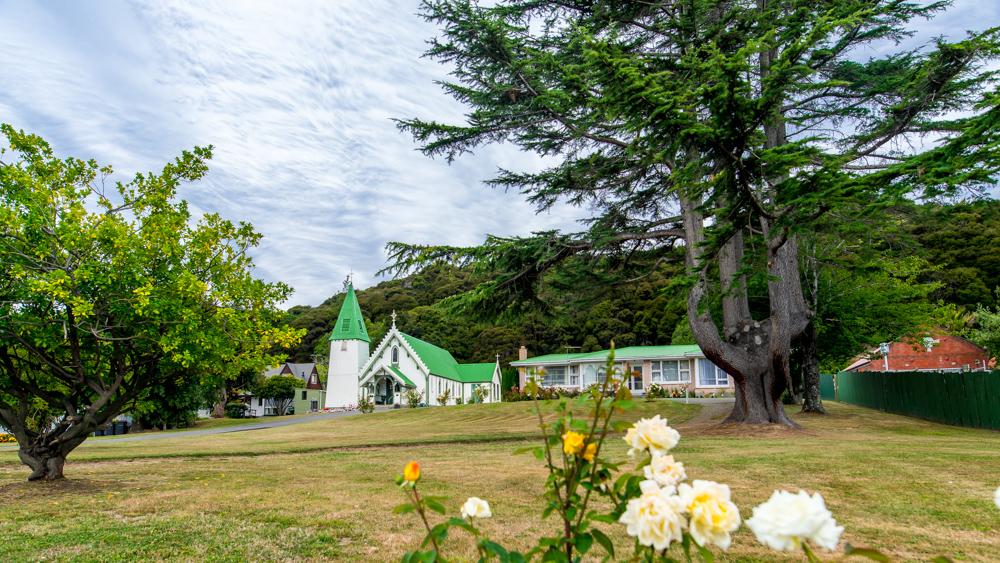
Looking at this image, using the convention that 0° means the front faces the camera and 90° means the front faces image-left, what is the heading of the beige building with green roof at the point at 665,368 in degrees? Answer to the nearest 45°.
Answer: approximately 0°

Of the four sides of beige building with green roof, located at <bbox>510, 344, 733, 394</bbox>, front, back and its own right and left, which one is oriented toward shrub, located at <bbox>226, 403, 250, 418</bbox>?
right

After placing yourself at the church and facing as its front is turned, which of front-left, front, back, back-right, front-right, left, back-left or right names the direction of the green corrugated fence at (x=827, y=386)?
back-left

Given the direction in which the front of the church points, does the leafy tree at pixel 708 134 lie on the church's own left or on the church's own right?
on the church's own left

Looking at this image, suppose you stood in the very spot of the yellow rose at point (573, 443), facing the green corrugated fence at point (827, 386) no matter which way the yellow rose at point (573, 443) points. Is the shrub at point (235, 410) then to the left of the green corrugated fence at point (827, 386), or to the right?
left

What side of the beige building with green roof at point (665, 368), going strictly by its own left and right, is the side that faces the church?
right

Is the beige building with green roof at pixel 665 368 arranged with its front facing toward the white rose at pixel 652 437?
yes

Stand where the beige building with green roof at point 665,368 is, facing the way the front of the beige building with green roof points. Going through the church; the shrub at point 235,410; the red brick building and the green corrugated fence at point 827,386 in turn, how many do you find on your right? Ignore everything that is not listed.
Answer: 2

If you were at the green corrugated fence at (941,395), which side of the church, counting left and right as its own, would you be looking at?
left
